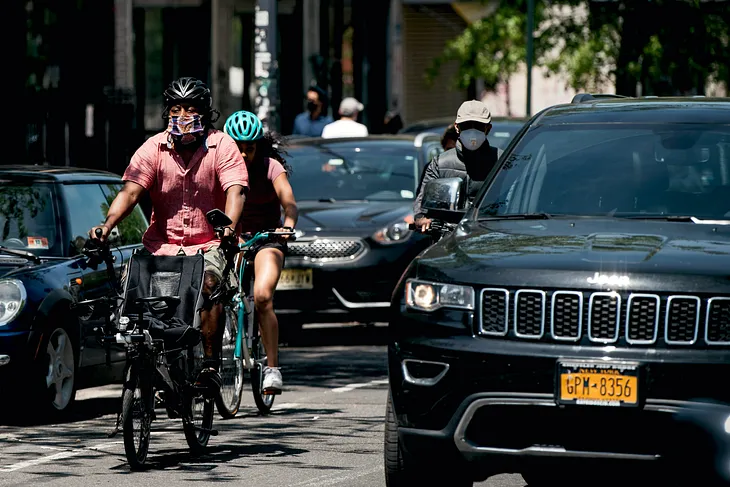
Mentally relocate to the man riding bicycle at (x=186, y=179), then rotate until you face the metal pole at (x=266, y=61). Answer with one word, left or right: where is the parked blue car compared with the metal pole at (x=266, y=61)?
left

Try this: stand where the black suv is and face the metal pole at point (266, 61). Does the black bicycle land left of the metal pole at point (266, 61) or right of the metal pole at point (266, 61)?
left

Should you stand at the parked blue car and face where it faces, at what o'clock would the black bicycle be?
The black bicycle is roughly at 10 o'clock from the parked blue car.

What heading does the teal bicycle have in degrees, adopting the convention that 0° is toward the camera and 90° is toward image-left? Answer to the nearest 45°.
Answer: approximately 0°

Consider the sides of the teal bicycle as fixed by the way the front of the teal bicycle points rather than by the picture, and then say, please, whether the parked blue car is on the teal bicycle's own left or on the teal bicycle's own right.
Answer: on the teal bicycle's own right

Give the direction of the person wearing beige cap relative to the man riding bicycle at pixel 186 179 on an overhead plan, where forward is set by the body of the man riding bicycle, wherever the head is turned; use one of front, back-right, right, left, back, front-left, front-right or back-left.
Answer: back-left

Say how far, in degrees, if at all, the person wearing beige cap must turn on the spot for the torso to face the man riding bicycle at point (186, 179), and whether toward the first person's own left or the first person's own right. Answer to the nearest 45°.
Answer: approximately 45° to the first person's own right

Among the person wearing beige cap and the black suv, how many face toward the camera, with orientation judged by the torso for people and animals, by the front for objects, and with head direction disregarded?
2

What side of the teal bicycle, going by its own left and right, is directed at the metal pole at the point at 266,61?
back

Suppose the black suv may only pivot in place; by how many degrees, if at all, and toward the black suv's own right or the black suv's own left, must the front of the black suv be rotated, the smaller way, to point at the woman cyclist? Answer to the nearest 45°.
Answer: approximately 135° to the black suv's own right

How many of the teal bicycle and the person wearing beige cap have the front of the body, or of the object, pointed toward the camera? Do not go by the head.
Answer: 2

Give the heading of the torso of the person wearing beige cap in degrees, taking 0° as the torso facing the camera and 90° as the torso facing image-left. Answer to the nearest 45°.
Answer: approximately 0°
